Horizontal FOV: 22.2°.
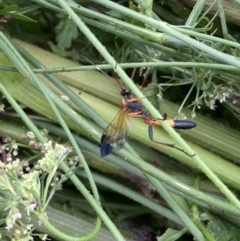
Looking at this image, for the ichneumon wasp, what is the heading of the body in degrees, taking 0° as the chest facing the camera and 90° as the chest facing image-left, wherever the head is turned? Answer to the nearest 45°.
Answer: approximately 90°
